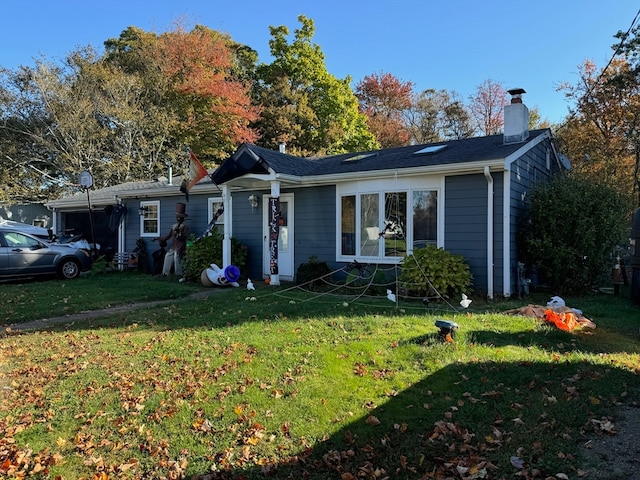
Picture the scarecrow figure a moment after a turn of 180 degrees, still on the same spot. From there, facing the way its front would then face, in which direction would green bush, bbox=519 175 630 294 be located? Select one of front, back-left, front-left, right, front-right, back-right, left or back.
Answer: right

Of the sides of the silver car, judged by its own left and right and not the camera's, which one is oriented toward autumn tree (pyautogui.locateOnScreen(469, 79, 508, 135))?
front

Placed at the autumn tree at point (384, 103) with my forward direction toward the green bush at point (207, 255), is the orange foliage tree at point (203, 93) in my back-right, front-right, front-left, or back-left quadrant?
front-right

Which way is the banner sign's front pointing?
toward the camera

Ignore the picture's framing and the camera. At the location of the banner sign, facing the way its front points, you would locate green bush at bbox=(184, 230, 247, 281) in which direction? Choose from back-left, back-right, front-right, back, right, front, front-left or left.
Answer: back-right

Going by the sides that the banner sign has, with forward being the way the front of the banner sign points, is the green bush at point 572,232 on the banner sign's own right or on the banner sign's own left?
on the banner sign's own left

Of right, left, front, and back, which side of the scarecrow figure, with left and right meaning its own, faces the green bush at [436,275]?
left

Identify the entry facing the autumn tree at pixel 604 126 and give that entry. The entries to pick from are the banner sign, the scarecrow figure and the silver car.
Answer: the silver car

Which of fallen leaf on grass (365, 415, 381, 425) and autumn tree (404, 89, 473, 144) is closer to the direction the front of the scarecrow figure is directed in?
the fallen leaf on grass

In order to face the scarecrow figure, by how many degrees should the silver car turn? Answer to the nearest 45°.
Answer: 0° — it already faces it

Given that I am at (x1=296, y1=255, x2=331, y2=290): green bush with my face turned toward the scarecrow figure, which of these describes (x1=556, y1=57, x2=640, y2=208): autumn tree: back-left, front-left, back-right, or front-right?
back-right

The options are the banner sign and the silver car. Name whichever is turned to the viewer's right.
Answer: the silver car

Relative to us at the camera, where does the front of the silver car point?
facing to the right of the viewer

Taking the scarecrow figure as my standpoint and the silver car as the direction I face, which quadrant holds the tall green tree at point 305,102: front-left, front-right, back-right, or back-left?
back-right

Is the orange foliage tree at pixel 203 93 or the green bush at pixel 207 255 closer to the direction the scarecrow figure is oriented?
the green bush

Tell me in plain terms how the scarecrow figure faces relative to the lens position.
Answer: facing the viewer and to the left of the viewer
